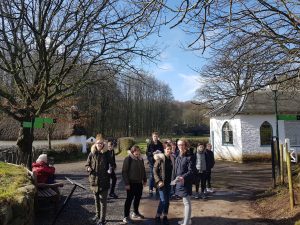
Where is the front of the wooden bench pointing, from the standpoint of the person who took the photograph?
facing to the right of the viewer

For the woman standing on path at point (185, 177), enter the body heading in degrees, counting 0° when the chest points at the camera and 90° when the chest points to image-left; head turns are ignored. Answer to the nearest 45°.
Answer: approximately 45°

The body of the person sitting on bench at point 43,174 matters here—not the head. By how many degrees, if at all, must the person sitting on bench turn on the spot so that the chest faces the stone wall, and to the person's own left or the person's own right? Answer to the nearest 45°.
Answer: approximately 135° to the person's own right

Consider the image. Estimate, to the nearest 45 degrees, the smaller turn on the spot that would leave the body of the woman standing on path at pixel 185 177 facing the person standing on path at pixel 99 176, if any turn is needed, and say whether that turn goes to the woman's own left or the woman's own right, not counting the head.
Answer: approximately 45° to the woman's own right

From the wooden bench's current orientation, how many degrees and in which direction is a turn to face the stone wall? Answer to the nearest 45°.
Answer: approximately 90° to its right

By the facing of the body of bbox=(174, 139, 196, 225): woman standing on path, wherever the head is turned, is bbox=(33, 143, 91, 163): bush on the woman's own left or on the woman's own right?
on the woman's own right

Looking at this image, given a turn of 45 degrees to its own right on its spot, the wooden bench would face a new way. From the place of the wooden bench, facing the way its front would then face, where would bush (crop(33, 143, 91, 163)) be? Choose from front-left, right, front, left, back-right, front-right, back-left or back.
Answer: back-left

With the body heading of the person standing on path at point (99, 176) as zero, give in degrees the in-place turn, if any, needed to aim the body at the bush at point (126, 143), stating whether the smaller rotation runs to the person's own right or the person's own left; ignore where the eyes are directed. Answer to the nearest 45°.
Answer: approximately 180°

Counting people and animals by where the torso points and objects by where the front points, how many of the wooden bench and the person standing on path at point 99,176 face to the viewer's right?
1
